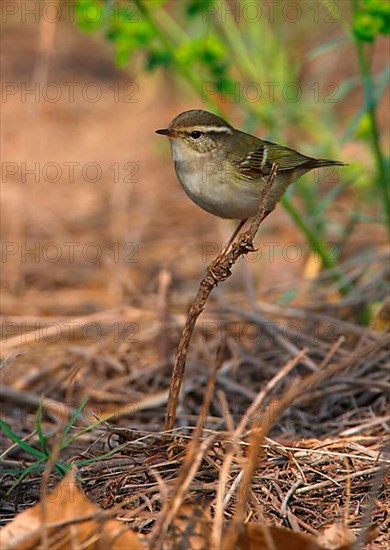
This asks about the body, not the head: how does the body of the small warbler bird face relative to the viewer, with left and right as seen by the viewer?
facing to the left of the viewer
